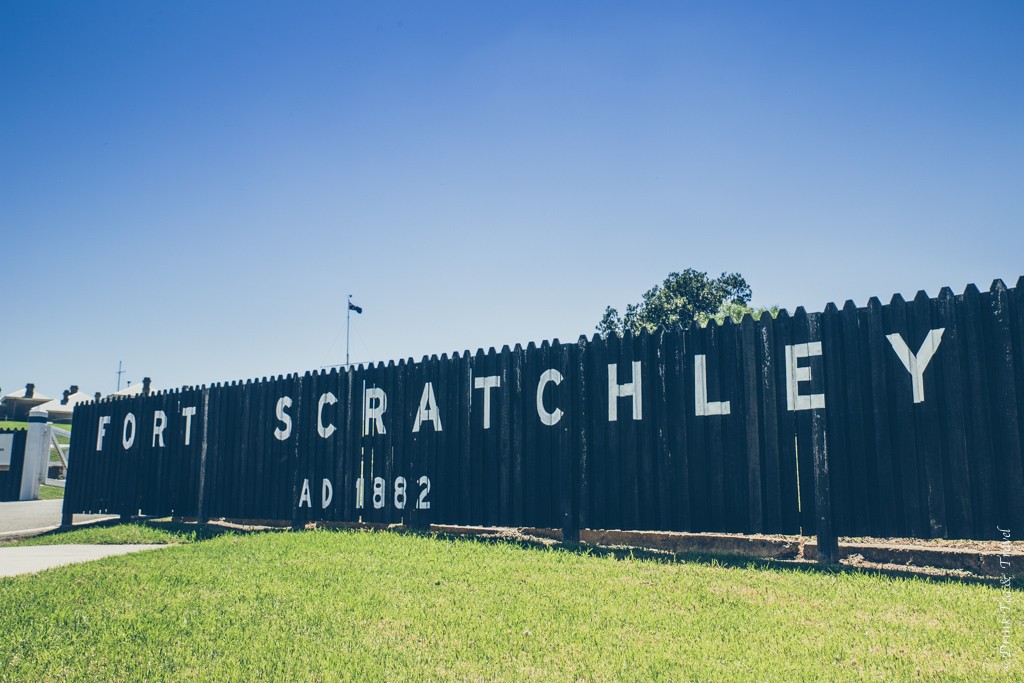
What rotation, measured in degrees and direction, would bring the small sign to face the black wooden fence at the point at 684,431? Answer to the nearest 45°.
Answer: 0° — it already faces it

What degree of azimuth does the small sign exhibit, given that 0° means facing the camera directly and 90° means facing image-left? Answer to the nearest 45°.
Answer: approximately 0°
